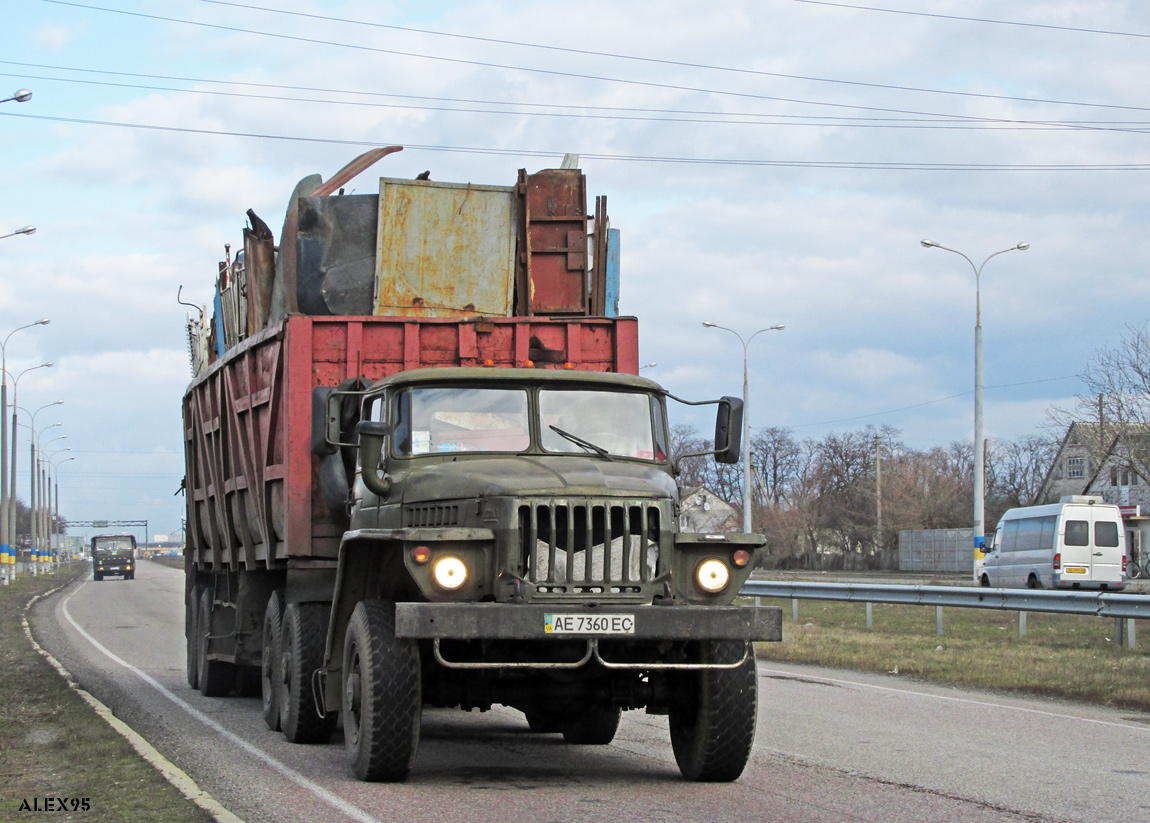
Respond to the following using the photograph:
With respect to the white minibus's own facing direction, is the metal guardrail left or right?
on its left

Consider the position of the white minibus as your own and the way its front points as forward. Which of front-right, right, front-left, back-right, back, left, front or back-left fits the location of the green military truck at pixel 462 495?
back-left

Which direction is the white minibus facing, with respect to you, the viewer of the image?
facing away from the viewer and to the left of the viewer

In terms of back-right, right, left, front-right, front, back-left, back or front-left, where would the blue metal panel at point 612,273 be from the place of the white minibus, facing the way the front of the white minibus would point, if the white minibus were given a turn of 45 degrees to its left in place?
left
